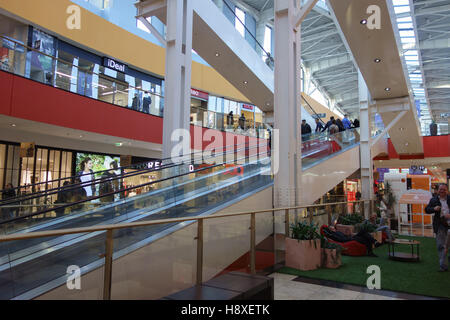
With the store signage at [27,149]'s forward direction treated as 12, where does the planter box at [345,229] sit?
The planter box is roughly at 10 o'clock from the store signage.

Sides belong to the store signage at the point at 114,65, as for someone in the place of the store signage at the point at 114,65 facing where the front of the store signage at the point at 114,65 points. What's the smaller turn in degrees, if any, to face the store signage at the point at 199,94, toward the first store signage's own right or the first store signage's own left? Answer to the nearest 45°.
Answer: approximately 90° to the first store signage's own left

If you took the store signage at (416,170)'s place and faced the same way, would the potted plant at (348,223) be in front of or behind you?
in front

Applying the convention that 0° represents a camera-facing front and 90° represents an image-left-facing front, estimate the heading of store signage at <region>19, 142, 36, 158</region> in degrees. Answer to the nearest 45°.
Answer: approximately 0°

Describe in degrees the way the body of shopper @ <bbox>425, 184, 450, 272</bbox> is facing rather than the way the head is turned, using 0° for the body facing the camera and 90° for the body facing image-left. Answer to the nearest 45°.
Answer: approximately 0°

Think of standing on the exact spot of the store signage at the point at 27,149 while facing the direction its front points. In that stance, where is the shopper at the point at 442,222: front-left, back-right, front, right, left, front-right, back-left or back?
front-left

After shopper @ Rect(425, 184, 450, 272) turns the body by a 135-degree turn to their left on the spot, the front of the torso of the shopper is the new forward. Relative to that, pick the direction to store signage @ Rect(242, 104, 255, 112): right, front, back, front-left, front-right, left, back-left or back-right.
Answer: left
